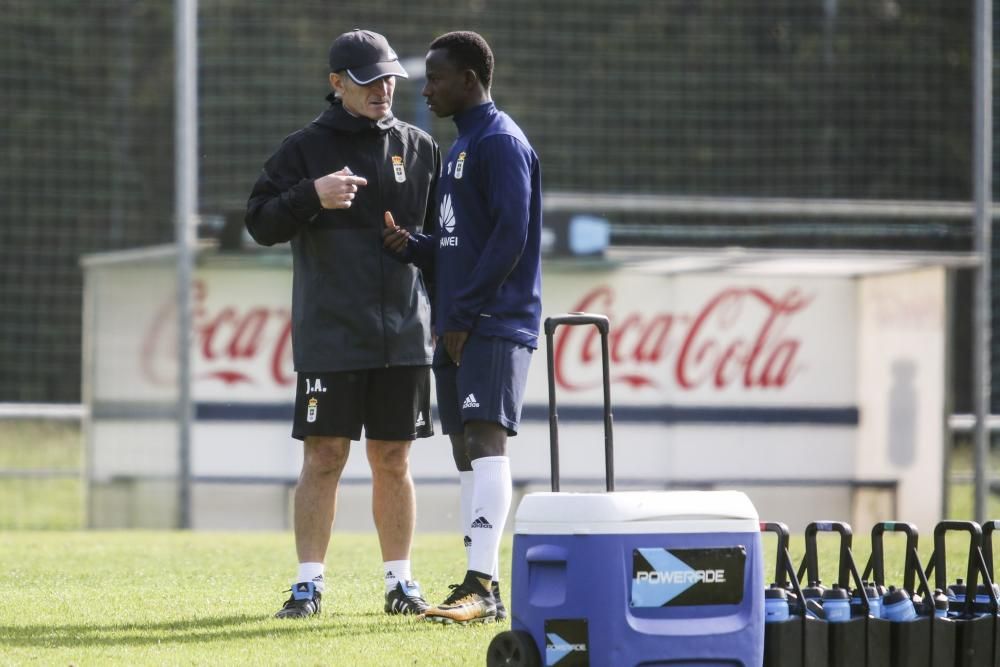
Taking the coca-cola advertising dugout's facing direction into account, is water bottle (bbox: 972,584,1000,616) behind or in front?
in front

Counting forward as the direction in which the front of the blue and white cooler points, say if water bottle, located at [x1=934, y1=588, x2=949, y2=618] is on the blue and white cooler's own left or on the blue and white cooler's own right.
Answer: on the blue and white cooler's own left

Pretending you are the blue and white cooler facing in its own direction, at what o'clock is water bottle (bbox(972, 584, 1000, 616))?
The water bottle is roughly at 8 o'clock from the blue and white cooler.

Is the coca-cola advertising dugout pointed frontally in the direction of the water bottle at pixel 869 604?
yes

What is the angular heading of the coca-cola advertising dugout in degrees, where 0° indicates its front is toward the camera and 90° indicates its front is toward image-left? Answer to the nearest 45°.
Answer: approximately 0°

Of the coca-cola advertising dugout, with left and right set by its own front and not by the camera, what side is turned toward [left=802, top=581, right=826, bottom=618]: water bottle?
front

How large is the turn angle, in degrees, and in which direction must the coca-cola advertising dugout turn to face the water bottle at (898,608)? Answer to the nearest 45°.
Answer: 0° — it already faces it

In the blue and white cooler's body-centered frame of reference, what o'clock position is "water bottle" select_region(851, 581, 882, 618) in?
The water bottle is roughly at 8 o'clock from the blue and white cooler.

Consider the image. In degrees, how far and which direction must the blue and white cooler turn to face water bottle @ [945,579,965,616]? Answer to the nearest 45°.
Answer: approximately 135° to its left

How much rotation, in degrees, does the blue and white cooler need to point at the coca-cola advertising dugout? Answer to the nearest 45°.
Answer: approximately 180°

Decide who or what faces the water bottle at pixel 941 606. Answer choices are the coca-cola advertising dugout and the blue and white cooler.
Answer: the coca-cola advertising dugout

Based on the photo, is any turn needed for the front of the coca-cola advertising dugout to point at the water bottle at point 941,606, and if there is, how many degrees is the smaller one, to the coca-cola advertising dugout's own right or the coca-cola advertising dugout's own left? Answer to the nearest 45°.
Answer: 0° — it already faces it

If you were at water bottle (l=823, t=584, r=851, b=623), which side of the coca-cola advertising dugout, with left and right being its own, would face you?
front

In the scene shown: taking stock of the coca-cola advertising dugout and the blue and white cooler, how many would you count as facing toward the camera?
2

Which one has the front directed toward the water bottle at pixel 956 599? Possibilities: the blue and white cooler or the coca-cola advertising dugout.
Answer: the coca-cola advertising dugout
